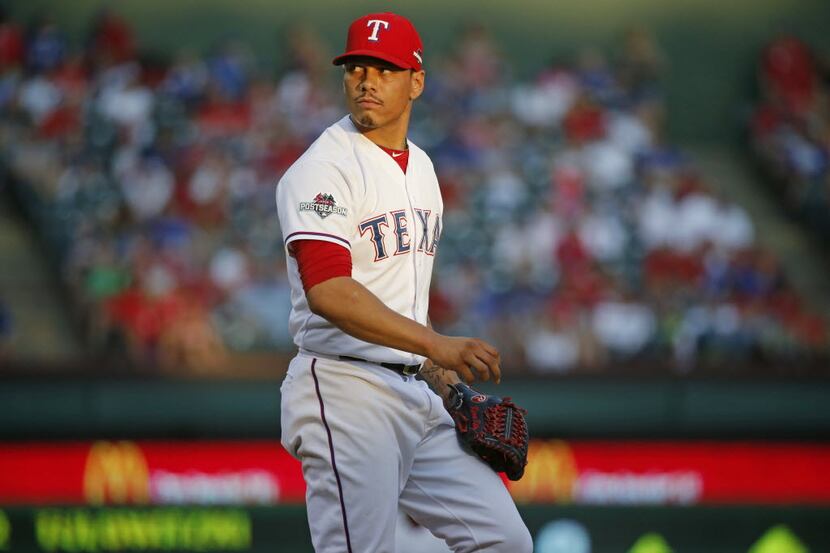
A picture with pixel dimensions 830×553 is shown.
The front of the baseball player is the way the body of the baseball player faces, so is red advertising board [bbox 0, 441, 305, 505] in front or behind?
behind

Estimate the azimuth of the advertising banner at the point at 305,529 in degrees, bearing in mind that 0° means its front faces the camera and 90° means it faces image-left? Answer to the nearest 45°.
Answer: approximately 0°

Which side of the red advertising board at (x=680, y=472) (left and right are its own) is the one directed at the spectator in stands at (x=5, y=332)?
right

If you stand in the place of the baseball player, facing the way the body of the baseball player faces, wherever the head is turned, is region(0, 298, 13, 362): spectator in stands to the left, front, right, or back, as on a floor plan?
back

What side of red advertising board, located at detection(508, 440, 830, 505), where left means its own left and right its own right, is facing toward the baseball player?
front

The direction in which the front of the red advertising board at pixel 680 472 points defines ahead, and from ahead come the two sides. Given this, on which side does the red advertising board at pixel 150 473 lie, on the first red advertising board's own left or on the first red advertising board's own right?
on the first red advertising board's own right

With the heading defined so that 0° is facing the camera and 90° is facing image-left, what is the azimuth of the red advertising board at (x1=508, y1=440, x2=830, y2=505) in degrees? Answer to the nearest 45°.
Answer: approximately 0°

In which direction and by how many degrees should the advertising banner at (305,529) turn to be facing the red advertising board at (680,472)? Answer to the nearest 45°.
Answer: approximately 90° to its left

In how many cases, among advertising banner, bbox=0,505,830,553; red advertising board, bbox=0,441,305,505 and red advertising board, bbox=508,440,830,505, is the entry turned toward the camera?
3

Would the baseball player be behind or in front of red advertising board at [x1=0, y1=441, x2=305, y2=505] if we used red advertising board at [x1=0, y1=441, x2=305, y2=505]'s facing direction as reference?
in front

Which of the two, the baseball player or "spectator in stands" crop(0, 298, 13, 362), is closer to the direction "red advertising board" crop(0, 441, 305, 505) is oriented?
the baseball player

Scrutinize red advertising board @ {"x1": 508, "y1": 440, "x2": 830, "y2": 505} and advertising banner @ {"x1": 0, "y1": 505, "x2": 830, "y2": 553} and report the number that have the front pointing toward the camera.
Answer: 2

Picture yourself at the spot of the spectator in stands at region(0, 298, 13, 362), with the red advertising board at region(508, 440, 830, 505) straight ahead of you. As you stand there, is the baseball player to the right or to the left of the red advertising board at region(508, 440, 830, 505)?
right
